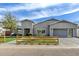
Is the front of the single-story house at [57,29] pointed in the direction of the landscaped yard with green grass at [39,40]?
yes

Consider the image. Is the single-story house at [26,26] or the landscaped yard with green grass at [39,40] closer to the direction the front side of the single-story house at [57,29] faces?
the landscaped yard with green grass

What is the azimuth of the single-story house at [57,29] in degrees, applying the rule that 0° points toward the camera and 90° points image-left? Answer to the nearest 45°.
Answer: approximately 0°

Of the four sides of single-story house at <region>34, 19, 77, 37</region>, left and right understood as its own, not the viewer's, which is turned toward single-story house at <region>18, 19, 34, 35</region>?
right

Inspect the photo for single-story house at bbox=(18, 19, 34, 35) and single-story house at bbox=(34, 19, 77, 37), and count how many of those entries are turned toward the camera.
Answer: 2

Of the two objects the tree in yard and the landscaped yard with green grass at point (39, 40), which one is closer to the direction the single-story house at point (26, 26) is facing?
the landscaped yard with green grass

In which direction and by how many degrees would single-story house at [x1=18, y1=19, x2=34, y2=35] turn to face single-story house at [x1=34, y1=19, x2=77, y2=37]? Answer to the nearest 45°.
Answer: approximately 90° to its left

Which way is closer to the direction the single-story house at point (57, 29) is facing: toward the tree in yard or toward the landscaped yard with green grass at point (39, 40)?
the landscaped yard with green grass

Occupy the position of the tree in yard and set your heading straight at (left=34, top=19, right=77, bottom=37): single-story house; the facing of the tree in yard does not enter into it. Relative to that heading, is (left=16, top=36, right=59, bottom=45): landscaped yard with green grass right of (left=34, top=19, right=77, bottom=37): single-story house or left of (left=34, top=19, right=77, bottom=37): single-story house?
right
